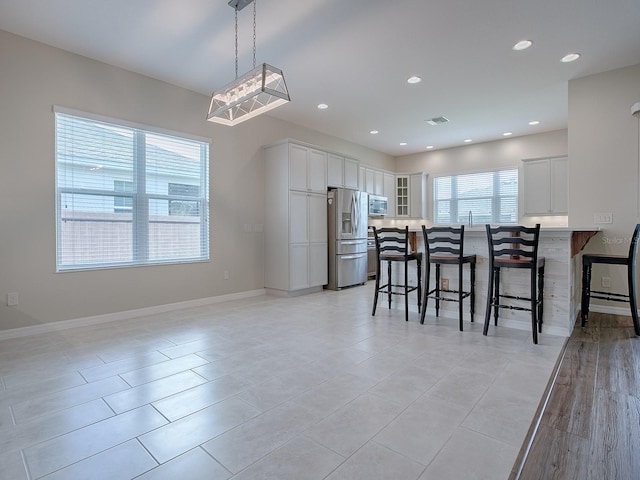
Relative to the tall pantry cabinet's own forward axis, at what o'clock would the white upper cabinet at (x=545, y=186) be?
The white upper cabinet is roughly at 10 o'clock from the tall pantry cabinet.

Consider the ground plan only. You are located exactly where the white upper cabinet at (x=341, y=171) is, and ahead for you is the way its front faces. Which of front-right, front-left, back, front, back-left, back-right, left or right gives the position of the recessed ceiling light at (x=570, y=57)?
front

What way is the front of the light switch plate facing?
toward the camera

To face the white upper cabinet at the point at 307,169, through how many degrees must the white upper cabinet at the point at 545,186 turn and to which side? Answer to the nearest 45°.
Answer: approximately 45° to its right

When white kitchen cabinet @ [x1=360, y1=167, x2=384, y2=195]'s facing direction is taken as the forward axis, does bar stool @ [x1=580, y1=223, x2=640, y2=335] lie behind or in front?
in front

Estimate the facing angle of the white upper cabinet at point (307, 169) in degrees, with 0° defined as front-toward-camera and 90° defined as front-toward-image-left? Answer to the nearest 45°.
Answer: approximately 315°

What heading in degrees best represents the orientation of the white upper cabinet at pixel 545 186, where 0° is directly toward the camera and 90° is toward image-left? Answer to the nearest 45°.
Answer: approximately 0°

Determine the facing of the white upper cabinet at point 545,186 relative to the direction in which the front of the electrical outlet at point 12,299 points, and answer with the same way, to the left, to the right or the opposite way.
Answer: to the right

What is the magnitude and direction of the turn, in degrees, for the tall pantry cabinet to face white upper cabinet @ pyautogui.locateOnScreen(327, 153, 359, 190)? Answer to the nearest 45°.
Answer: approximately 90° to its left

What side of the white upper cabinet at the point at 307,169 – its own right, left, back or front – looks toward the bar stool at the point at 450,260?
front

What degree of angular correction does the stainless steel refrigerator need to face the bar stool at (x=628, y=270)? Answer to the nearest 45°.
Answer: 0° — it already faces it

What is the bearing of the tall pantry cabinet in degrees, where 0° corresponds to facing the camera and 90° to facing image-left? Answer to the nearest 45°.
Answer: approximately 315°
